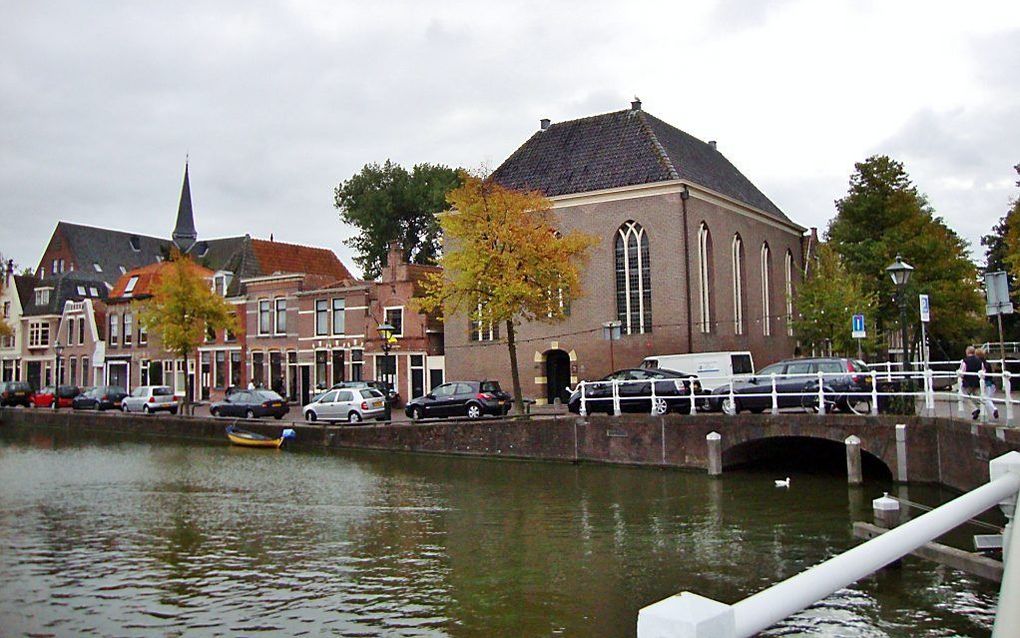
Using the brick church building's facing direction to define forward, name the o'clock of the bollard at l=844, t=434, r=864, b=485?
The bollard is roughly at 10 o'clock from the brick church building.

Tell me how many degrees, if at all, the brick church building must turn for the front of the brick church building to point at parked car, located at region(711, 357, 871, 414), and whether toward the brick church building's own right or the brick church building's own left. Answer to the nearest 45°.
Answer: approximately 45° to the brick church building's own left

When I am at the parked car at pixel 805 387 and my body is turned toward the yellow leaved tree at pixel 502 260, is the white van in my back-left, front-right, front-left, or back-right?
front-right

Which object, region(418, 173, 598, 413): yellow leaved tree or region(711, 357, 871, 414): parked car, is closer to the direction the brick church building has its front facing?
the yellow leaved tree

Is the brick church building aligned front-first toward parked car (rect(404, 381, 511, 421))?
yes

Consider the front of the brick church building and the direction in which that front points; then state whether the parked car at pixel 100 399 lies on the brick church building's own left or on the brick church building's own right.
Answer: on the brick church building's own right

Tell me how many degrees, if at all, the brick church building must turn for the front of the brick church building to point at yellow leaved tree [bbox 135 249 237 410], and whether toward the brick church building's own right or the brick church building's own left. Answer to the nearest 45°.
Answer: approximately 45° to the brick church building's own right

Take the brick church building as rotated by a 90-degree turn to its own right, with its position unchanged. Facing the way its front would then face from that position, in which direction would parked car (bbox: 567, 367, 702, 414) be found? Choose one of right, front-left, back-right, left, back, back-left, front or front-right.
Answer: back-left

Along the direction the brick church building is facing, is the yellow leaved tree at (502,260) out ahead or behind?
ahead

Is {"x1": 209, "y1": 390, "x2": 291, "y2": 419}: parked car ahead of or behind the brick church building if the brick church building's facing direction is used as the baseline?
ahead

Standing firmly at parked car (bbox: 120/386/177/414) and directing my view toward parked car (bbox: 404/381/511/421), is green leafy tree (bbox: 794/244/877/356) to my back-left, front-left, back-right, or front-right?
front-left

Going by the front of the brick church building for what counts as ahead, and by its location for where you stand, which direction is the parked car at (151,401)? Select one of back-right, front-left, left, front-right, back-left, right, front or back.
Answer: front-right

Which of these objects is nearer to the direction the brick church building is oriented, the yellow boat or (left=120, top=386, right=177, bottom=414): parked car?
the yellow boat

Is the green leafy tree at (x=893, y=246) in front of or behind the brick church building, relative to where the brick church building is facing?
behind

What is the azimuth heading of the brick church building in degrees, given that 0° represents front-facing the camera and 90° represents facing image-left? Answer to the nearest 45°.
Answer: approximately 45°
